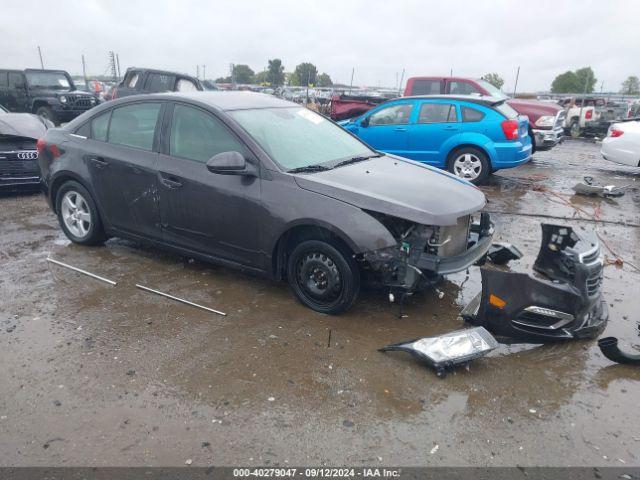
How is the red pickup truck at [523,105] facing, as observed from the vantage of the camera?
facing the viewer and to the right of the viewer

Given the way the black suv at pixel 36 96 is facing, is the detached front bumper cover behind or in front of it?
in front

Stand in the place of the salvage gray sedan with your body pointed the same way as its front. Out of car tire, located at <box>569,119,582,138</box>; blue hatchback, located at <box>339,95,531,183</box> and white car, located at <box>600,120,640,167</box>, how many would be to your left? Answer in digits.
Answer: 3

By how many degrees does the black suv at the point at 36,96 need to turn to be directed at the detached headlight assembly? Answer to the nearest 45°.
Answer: approximately 45° to its right

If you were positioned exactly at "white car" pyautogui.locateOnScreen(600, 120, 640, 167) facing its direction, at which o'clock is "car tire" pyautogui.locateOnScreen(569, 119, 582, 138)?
The car tire is roughly at 10 o'clock from the white car.

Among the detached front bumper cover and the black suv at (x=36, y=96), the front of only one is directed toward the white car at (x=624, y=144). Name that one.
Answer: the black suv

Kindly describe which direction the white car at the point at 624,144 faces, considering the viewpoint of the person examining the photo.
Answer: facing away from the viewer and to the right of the viewer

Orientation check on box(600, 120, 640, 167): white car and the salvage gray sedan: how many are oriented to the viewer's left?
0

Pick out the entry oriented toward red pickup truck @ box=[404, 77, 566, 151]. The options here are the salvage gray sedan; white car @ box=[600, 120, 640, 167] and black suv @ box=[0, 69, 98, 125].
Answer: the black suv

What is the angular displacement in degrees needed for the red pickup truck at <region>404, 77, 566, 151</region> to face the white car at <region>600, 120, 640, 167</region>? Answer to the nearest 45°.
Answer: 0° — it already faces it

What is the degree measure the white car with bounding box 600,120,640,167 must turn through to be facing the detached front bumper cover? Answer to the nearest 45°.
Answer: approximately 135° to its right

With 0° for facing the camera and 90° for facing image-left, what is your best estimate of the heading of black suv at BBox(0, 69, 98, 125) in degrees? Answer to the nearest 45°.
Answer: approximately 315°
